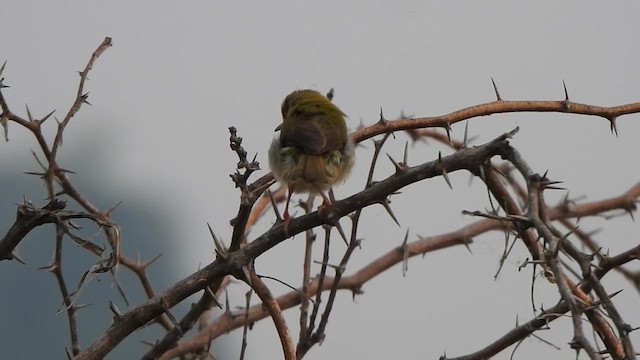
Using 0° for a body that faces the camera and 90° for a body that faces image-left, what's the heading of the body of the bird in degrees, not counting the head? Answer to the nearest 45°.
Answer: approximately 180°
